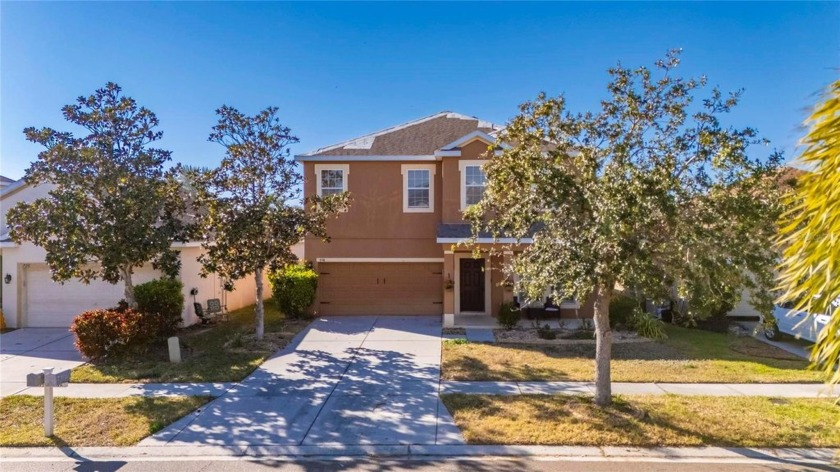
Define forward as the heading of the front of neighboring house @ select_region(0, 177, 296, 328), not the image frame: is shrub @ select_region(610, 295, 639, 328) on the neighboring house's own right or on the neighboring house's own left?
on the neighboring house's own left

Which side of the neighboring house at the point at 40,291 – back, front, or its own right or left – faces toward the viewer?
front

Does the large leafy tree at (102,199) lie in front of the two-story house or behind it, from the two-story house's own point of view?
in front

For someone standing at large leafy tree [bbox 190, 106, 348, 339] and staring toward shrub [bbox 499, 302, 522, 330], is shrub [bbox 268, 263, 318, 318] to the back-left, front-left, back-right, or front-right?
front-left

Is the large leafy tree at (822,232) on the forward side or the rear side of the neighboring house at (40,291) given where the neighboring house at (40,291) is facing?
on the forward side

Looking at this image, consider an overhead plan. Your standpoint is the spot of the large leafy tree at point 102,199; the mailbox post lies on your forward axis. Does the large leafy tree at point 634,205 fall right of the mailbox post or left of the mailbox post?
left

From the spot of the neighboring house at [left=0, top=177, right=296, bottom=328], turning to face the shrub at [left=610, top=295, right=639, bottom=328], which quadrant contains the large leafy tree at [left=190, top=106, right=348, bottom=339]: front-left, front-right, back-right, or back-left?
front-right

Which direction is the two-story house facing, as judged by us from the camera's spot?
facing the viewer

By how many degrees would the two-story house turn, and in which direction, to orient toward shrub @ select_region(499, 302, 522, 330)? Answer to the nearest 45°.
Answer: approximately 45° to its left

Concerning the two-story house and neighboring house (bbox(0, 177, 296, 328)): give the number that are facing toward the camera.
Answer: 2
